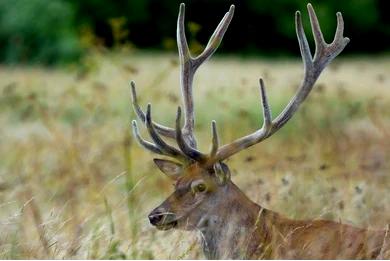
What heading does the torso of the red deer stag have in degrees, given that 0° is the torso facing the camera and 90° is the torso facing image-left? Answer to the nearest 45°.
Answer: approximately 90°
